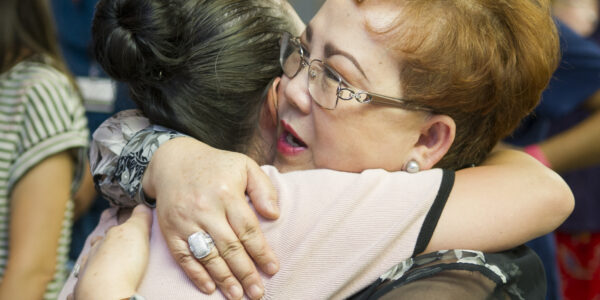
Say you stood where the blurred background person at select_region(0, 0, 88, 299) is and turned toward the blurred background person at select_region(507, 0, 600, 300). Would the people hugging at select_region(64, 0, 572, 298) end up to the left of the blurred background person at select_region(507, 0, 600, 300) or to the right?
right
